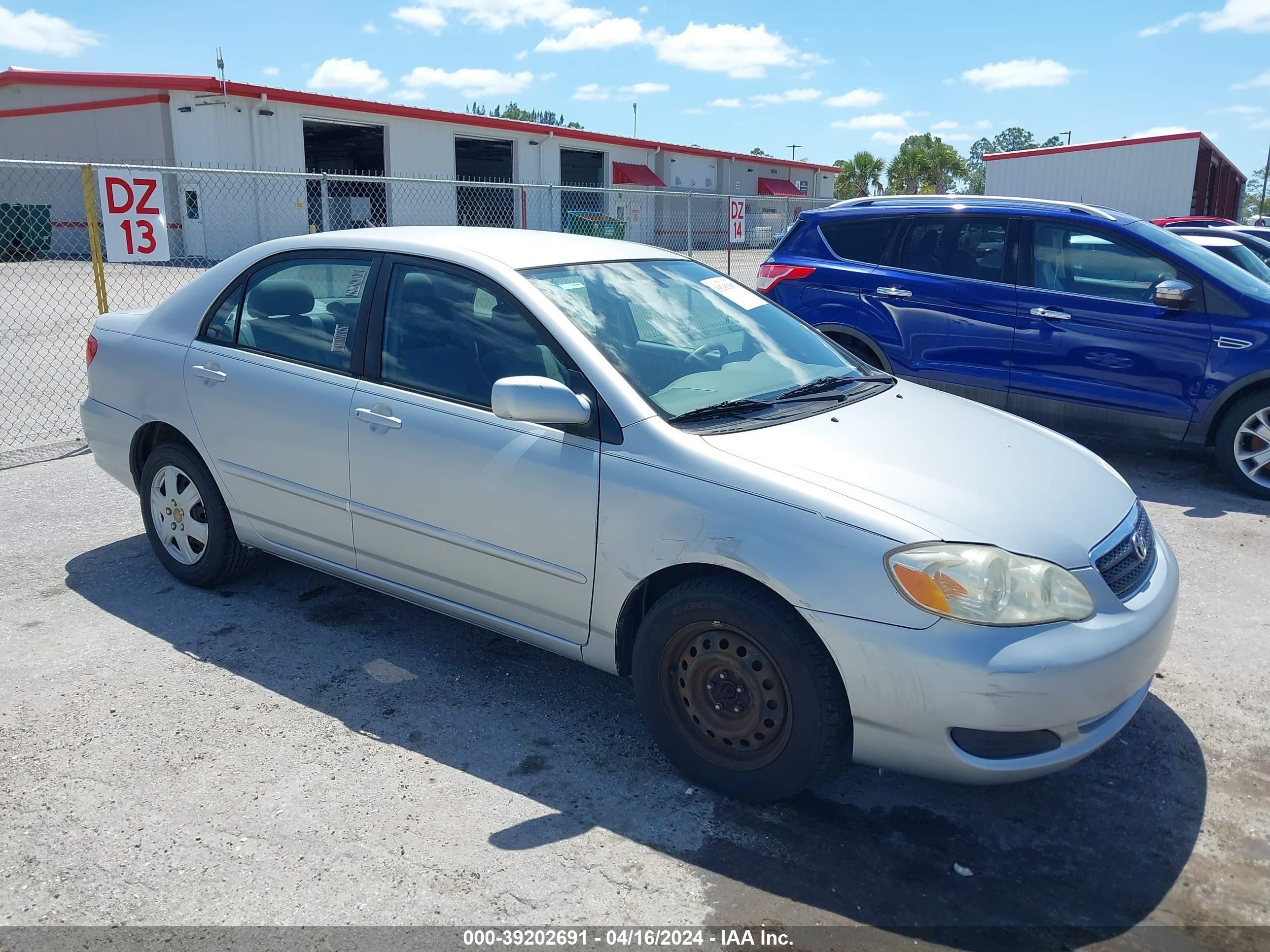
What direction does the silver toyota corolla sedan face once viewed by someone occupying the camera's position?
facing the viewer and to the right of the viewer

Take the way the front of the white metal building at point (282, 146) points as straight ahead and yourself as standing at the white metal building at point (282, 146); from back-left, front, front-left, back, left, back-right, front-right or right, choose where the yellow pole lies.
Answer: front-right

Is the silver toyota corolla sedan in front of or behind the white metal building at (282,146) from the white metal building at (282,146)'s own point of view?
in front

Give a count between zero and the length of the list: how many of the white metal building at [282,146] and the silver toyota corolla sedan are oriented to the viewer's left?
0

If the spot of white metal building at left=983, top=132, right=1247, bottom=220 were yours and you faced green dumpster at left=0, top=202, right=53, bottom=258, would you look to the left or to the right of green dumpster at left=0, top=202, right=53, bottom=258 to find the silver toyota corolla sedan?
left

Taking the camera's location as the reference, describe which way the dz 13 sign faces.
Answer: facing the viewer

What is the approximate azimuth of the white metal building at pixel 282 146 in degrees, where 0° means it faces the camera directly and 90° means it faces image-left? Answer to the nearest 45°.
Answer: approximately 315°

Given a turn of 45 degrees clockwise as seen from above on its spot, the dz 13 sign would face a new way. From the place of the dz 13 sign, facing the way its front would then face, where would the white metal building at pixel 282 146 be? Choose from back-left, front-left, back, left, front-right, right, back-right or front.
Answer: back-right

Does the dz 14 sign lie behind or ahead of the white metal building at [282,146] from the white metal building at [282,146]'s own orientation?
ahead

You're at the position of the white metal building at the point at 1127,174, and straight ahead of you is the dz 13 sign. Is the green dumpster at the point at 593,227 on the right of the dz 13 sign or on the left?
right

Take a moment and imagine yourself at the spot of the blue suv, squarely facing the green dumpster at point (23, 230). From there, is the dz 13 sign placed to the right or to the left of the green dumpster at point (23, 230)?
left

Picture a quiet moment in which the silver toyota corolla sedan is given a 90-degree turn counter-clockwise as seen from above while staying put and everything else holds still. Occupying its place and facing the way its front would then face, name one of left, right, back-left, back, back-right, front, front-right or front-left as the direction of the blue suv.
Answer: front

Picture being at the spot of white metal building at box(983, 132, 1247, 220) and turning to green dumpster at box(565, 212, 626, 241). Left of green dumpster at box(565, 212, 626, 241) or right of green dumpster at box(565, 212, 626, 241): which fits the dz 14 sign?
left

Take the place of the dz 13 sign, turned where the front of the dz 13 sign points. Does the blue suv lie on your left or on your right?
on your left

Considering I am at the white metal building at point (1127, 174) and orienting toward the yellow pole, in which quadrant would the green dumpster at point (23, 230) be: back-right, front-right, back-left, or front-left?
front-right

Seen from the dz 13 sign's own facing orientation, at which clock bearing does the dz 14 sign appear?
The dz 14 sign is roughly at 8 o'clock from the dz 13 sign.
